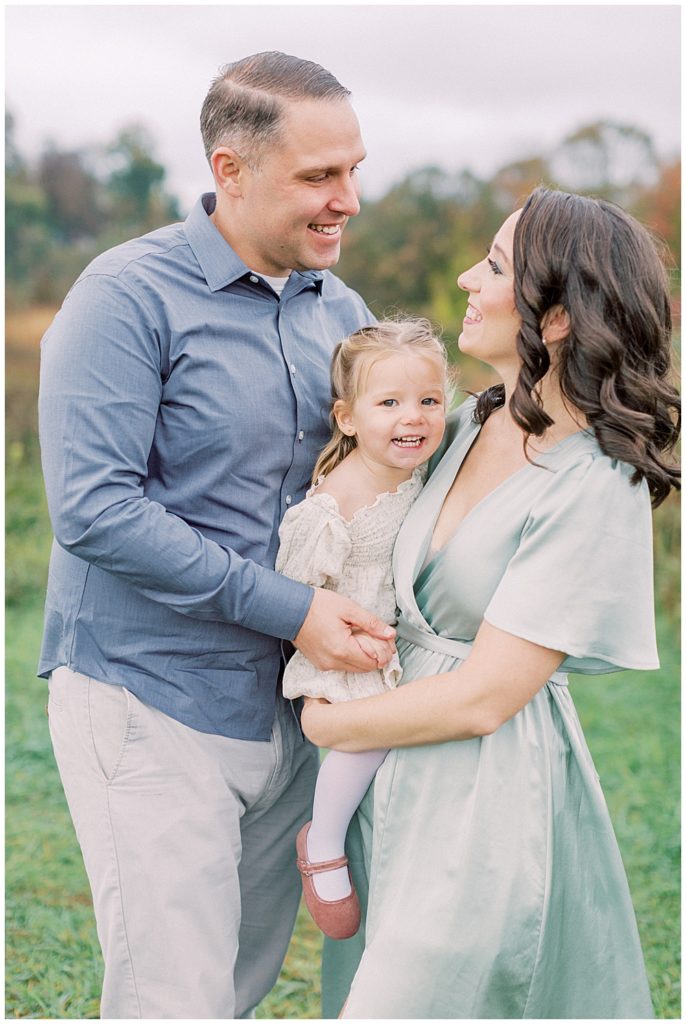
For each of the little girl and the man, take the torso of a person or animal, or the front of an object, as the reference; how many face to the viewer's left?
0

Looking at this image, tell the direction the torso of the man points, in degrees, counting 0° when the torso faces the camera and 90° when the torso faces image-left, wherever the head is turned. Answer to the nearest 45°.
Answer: approximately 315°

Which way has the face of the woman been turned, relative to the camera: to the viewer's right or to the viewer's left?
to the viewer's left

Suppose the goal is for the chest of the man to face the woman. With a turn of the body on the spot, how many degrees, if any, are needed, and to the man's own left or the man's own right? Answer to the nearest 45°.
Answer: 0° — they already face them

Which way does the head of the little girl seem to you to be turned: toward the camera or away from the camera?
toward the camera
